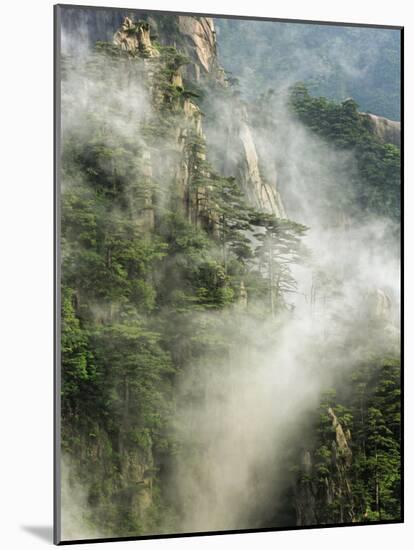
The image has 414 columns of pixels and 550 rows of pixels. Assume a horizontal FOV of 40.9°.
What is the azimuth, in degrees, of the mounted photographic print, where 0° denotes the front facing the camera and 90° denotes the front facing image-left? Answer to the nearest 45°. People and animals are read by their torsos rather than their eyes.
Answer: approximately 315°
